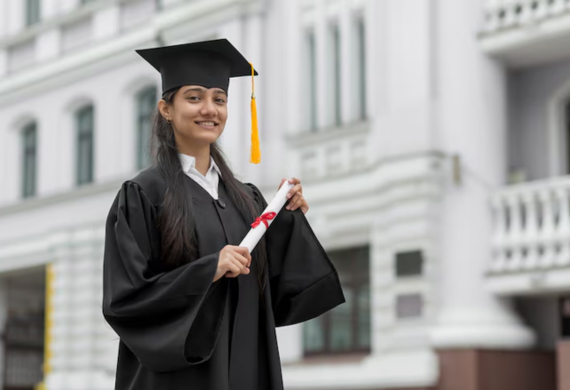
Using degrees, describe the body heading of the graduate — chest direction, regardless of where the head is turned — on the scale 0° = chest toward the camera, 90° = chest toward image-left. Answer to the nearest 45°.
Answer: approximately 315°
